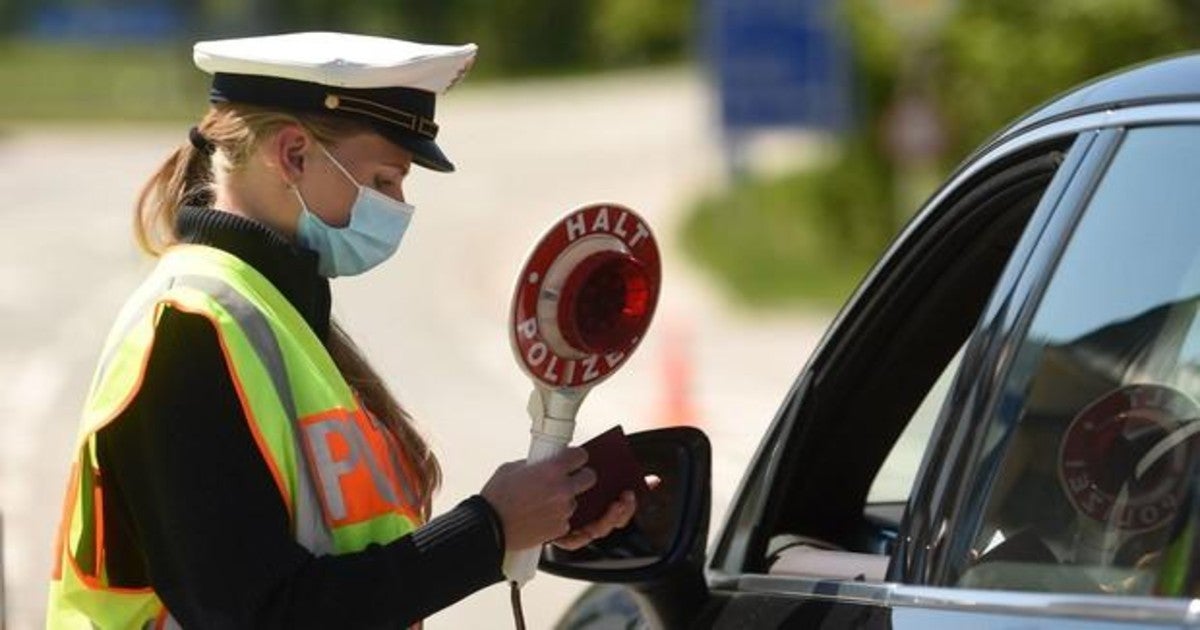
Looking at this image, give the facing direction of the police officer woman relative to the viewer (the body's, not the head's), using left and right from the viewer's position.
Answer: facing to the right of the viewer

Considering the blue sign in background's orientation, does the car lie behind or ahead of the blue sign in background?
ahead

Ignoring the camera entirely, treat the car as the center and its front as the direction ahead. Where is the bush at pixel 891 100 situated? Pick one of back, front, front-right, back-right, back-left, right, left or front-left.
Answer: front-right

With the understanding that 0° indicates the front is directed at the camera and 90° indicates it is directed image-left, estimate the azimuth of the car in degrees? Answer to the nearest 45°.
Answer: approximately 135°

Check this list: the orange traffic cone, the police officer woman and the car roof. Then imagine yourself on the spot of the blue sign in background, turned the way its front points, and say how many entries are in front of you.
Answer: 3

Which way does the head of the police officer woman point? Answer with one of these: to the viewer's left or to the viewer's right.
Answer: to the viewer's right

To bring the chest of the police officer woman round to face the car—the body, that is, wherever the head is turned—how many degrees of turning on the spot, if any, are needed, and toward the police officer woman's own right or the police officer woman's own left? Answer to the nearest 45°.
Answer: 0° — they already face it

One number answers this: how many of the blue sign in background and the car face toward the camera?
1

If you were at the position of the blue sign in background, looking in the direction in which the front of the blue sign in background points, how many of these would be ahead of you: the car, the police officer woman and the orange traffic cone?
3

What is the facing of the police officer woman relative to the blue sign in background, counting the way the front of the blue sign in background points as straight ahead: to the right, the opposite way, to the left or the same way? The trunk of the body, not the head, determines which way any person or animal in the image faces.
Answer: to the left

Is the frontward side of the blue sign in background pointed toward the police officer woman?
yes

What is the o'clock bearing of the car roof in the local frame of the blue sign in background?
The car roof is roughly at 12 o'clock from the blue sign in background.
